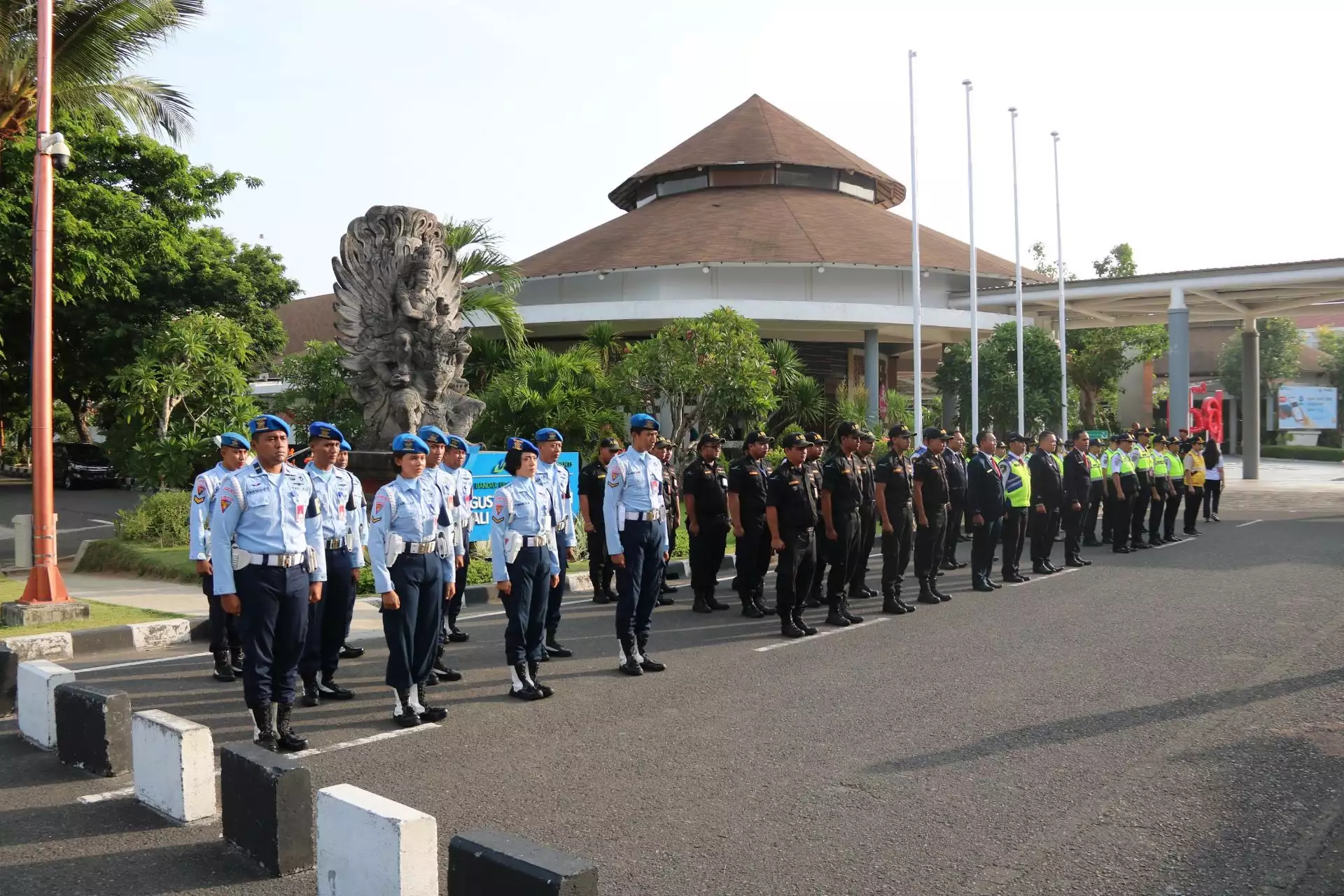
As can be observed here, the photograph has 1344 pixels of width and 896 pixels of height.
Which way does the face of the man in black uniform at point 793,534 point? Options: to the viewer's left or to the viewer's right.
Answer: to the viewer's right

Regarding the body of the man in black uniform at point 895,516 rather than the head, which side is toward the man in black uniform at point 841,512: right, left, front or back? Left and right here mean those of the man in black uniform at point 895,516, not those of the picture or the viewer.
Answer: right

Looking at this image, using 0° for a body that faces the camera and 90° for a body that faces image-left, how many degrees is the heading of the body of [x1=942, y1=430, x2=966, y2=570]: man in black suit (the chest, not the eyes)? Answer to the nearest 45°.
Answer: approximately 315°

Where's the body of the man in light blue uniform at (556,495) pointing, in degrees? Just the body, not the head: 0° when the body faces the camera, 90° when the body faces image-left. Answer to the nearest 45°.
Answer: approximately 315°

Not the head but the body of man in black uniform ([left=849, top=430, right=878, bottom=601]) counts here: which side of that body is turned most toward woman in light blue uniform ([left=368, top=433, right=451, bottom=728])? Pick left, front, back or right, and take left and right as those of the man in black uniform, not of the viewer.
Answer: right

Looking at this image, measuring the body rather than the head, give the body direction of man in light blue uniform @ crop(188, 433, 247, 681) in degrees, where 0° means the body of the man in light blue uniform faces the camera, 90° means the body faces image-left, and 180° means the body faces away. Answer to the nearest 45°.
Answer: approximately 315°
